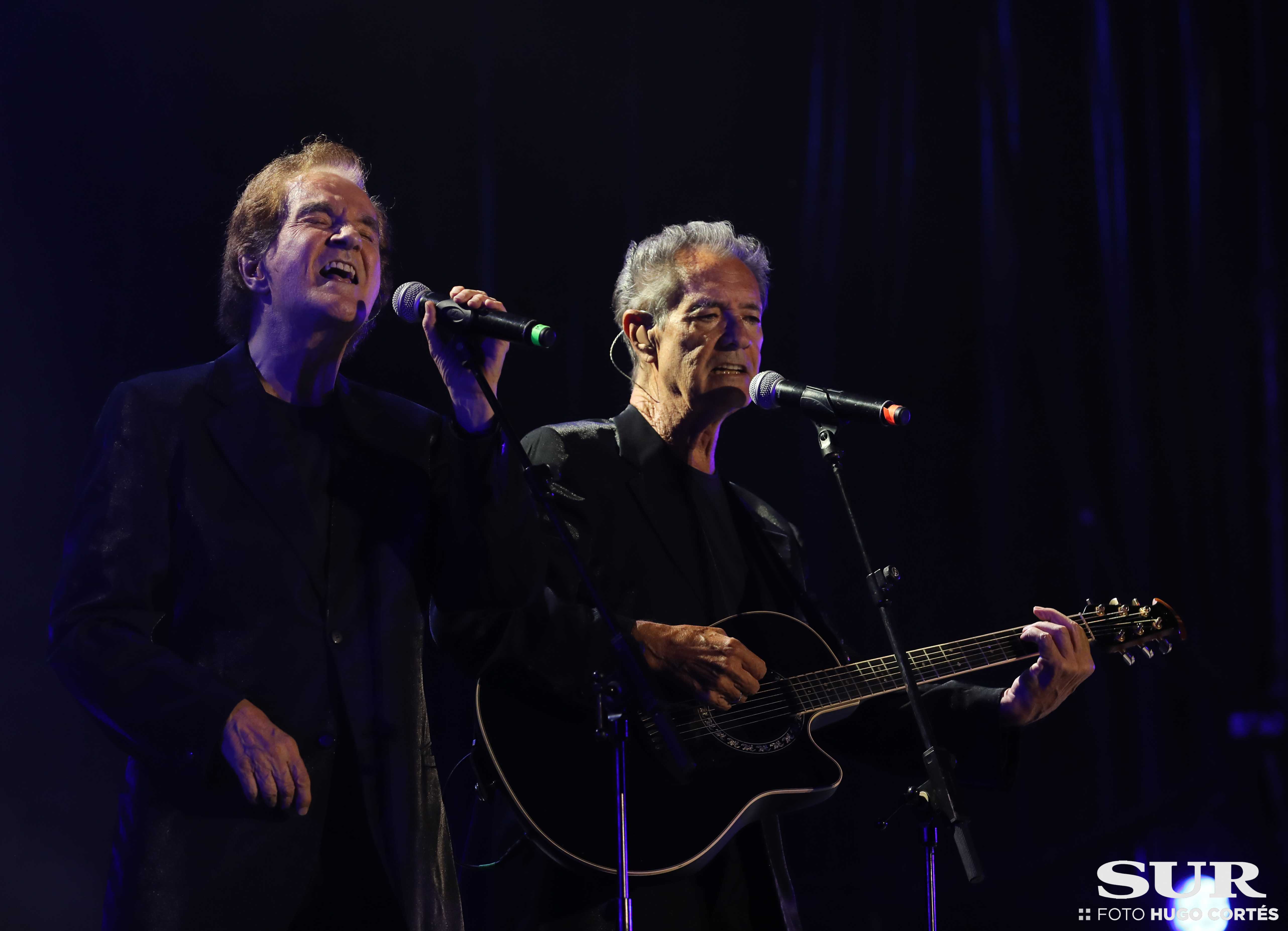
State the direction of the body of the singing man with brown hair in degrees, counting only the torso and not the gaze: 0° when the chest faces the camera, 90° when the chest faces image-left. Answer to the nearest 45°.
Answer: approximately 315°

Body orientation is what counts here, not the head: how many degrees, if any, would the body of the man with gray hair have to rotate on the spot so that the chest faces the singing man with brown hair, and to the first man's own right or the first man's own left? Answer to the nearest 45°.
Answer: approximately 90° to the first man's own right

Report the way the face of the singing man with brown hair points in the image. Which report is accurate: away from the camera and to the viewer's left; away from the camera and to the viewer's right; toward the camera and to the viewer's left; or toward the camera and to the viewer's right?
toward the camera and to the viewer's right

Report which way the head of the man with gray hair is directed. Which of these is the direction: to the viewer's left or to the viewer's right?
to the viewer's right

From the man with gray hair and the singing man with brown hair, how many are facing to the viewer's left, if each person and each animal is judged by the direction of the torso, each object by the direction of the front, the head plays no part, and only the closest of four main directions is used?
0

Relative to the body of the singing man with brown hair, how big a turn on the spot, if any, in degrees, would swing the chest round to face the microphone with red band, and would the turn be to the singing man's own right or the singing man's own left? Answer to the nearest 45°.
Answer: approximately 45° to the singing man's own left
